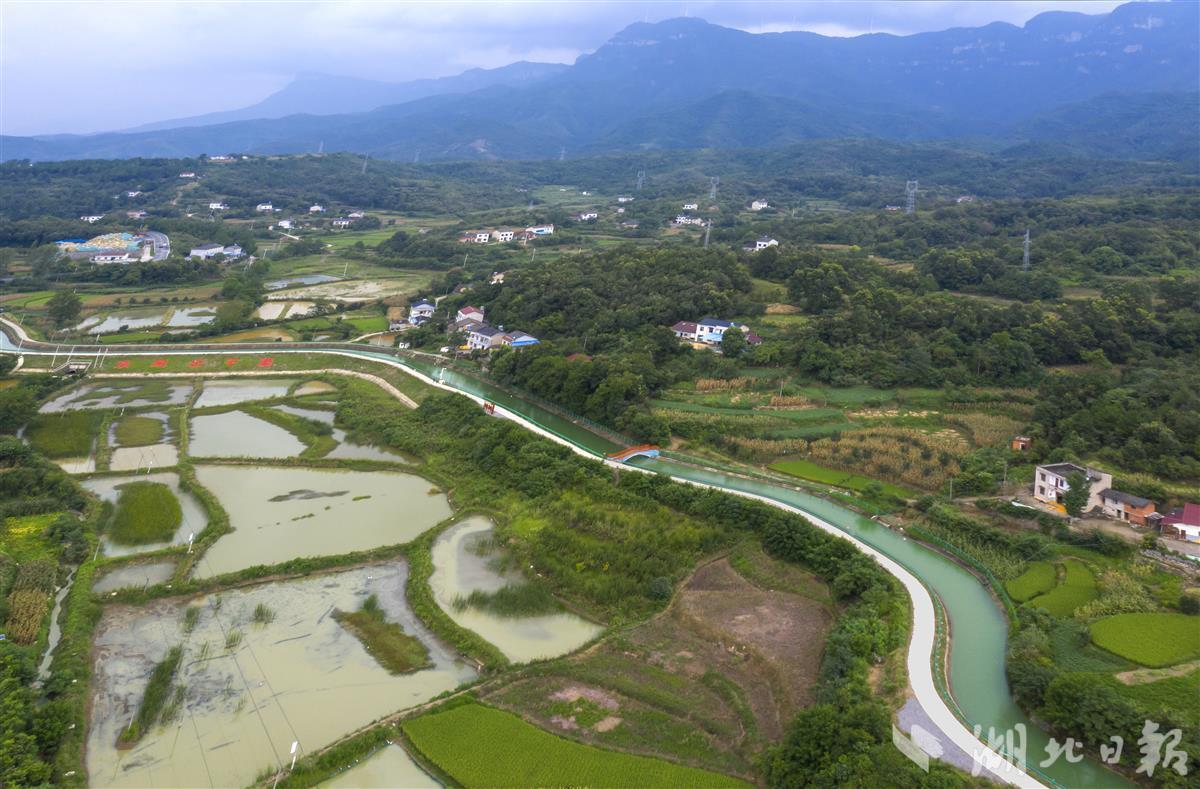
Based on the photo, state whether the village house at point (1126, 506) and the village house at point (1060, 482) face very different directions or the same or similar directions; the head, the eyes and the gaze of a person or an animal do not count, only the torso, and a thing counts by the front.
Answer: same or similar directions

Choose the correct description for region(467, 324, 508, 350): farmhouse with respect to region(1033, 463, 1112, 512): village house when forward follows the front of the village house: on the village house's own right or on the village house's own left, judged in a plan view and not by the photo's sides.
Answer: on the village house's own right

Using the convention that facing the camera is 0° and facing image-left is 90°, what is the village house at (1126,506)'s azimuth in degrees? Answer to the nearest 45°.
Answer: approximately 45°

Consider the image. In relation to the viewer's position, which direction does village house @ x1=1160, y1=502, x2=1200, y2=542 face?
facing the viewer and to the left of the viewer

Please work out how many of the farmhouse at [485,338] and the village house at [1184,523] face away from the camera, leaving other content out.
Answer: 0

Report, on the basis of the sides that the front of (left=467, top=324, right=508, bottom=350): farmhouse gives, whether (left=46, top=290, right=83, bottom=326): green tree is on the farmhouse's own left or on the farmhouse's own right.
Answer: on the farmhouse's own right

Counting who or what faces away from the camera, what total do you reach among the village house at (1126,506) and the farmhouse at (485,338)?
0

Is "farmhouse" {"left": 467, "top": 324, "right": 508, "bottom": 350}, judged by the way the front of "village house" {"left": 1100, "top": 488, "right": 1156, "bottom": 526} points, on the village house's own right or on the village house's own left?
on the village house's own right

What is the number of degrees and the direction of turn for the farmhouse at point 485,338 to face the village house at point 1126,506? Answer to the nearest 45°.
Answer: approximately 90° to its left

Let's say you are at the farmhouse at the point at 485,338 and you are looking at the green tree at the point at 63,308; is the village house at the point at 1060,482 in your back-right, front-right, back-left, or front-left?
back-left
